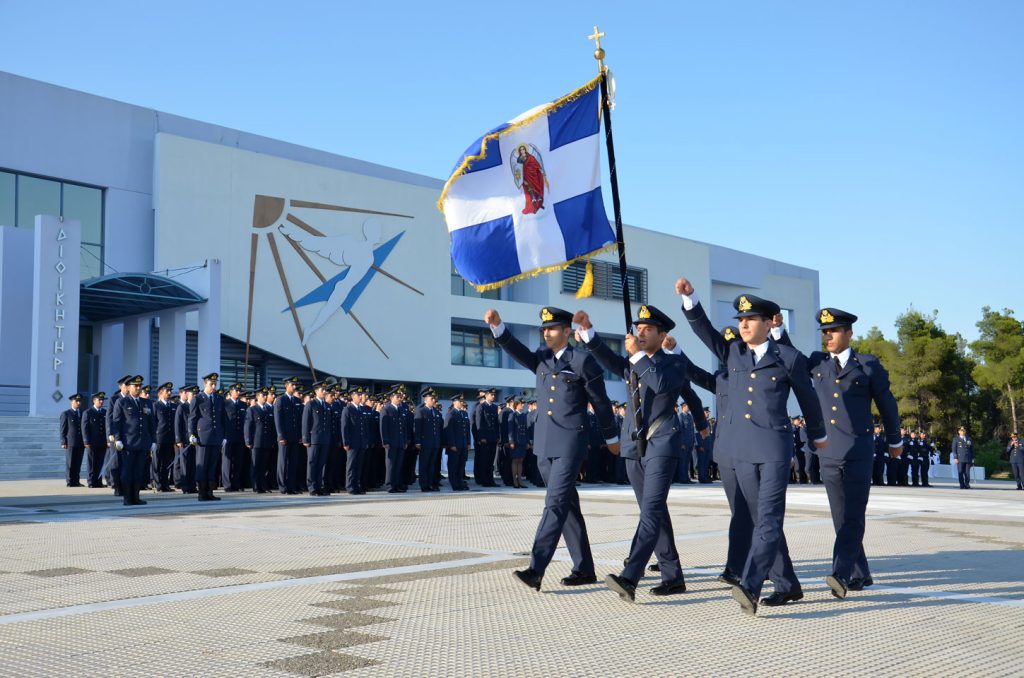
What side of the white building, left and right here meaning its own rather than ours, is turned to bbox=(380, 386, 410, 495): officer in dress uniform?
front

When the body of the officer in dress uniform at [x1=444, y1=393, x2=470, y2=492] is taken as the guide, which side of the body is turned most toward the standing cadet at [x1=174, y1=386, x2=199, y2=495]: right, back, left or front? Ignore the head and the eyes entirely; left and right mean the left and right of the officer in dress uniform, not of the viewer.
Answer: right

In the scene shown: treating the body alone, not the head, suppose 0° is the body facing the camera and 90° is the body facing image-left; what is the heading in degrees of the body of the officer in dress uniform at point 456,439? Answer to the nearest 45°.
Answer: approximately 315°

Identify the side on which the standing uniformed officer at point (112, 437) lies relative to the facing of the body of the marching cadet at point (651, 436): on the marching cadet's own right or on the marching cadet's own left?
on the marching cadet's own right

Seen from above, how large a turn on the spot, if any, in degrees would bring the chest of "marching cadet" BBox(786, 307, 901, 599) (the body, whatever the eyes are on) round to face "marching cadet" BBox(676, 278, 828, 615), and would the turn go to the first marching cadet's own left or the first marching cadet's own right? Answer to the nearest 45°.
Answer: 0° — they already face them

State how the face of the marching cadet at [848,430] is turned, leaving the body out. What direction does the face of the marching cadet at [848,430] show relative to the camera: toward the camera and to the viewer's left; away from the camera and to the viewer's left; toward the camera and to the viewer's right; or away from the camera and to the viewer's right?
toward the camera and to the viewer's left

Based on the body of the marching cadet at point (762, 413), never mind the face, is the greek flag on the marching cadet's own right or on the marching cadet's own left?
on the marching cadet's own right

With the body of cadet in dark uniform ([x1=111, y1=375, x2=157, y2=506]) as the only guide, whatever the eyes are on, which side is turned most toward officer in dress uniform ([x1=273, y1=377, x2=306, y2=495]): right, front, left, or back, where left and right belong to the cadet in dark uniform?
left

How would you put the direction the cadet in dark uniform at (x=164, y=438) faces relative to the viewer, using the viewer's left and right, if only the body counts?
facing the viewer and to the right of the viewer
